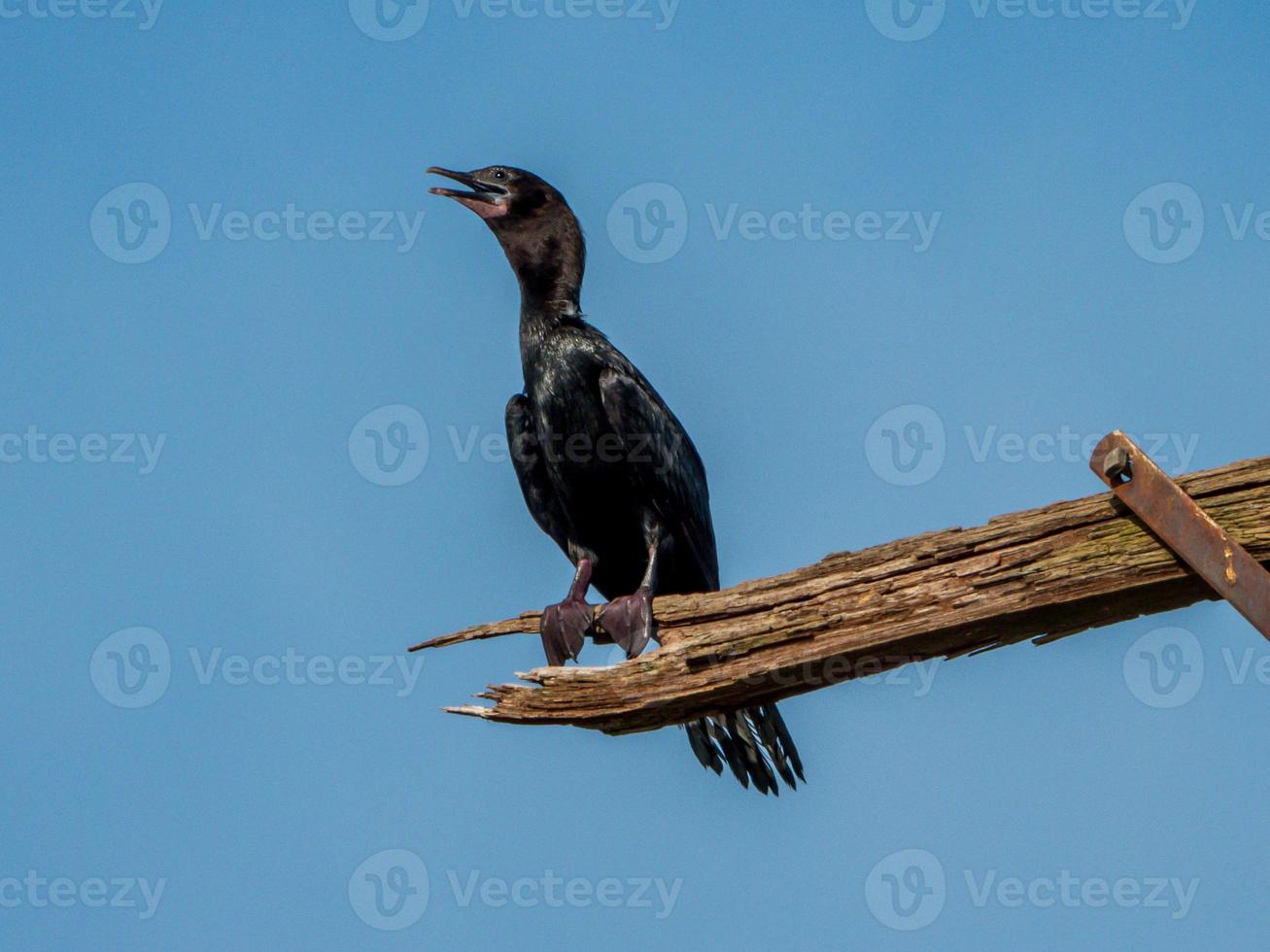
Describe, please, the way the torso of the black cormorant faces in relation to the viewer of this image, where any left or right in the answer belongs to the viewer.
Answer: facing the viewer and to the left of the viewer
